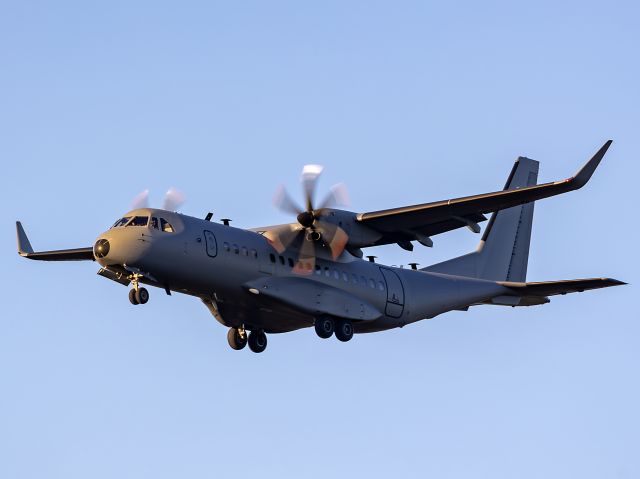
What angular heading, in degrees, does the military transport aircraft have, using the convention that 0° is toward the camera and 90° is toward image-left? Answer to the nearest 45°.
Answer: approximately 45°
